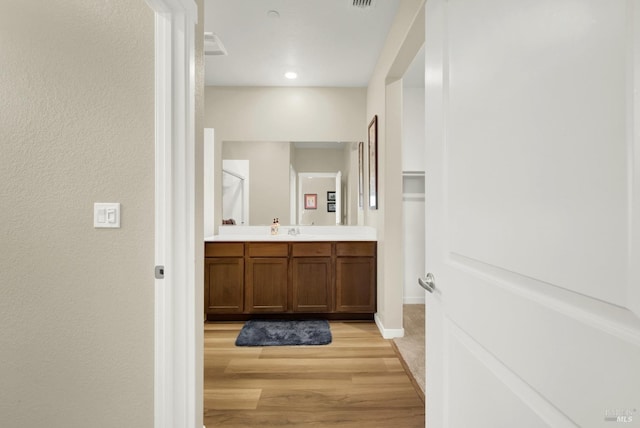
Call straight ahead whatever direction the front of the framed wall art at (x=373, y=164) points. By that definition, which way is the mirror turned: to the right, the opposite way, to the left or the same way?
to the left

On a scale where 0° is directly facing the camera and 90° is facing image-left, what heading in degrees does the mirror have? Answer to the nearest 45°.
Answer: approximately 0°

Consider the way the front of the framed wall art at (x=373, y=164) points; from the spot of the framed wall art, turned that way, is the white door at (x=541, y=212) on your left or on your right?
on your left

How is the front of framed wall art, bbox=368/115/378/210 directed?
to the viewer's left

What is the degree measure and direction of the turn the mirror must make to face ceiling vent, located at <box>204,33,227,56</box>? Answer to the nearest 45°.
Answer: approximately 45° to its right
